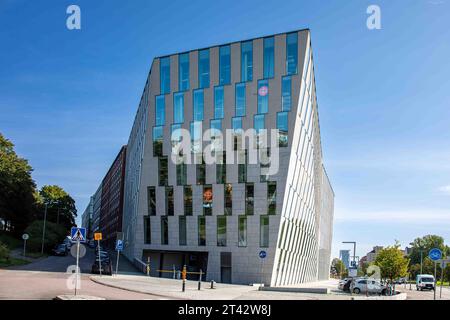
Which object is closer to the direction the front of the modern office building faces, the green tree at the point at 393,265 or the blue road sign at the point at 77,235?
the blue road sign

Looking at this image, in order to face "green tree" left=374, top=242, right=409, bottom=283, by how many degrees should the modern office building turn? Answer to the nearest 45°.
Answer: approximately 90° to its left

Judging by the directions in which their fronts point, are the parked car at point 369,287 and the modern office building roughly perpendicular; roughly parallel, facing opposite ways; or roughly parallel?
roughly perpendicular

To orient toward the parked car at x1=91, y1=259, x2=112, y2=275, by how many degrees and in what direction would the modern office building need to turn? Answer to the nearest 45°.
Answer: approximately 45° to its right
